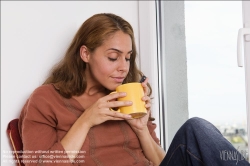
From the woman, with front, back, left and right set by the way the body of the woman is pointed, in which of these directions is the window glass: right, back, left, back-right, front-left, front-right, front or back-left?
left

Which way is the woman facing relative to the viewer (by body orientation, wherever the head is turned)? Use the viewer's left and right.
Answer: facing the viewer and to the right of the viewer

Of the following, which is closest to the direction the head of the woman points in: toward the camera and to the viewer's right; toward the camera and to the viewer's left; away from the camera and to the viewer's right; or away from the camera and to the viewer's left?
toward the camera and to the viewer's right
